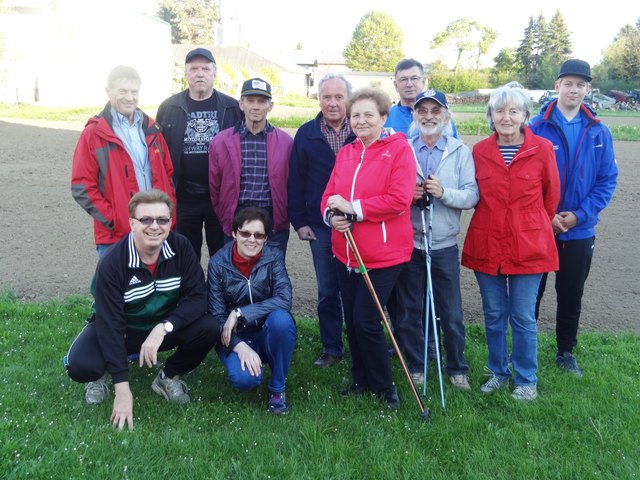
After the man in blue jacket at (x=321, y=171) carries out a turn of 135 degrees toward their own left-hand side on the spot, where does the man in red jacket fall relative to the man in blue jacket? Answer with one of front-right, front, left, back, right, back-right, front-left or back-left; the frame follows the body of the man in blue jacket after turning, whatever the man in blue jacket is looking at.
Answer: back-left

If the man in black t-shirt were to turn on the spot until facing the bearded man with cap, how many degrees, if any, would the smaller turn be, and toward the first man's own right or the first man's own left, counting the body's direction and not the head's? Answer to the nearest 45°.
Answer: approximately 45° to the first man's own left

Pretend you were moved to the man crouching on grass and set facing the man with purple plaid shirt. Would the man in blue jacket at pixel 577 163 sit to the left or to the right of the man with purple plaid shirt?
right

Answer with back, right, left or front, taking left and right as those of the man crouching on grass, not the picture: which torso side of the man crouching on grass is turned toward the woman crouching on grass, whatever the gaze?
left

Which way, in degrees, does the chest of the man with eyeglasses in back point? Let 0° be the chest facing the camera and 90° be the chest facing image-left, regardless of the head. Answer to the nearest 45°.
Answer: approximately 0°

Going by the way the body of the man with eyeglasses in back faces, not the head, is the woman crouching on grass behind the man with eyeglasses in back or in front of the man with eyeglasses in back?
in front

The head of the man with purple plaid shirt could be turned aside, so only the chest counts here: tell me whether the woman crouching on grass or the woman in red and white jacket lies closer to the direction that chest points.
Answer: the woman crouching on grass

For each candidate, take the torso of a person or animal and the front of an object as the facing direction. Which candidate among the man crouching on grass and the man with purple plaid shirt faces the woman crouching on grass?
the man with purple plaid shirt

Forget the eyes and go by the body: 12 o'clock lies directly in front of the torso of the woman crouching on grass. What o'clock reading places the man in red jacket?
The man in red jacket is roughly at 4 o'clock from the woman crouching on grass.
